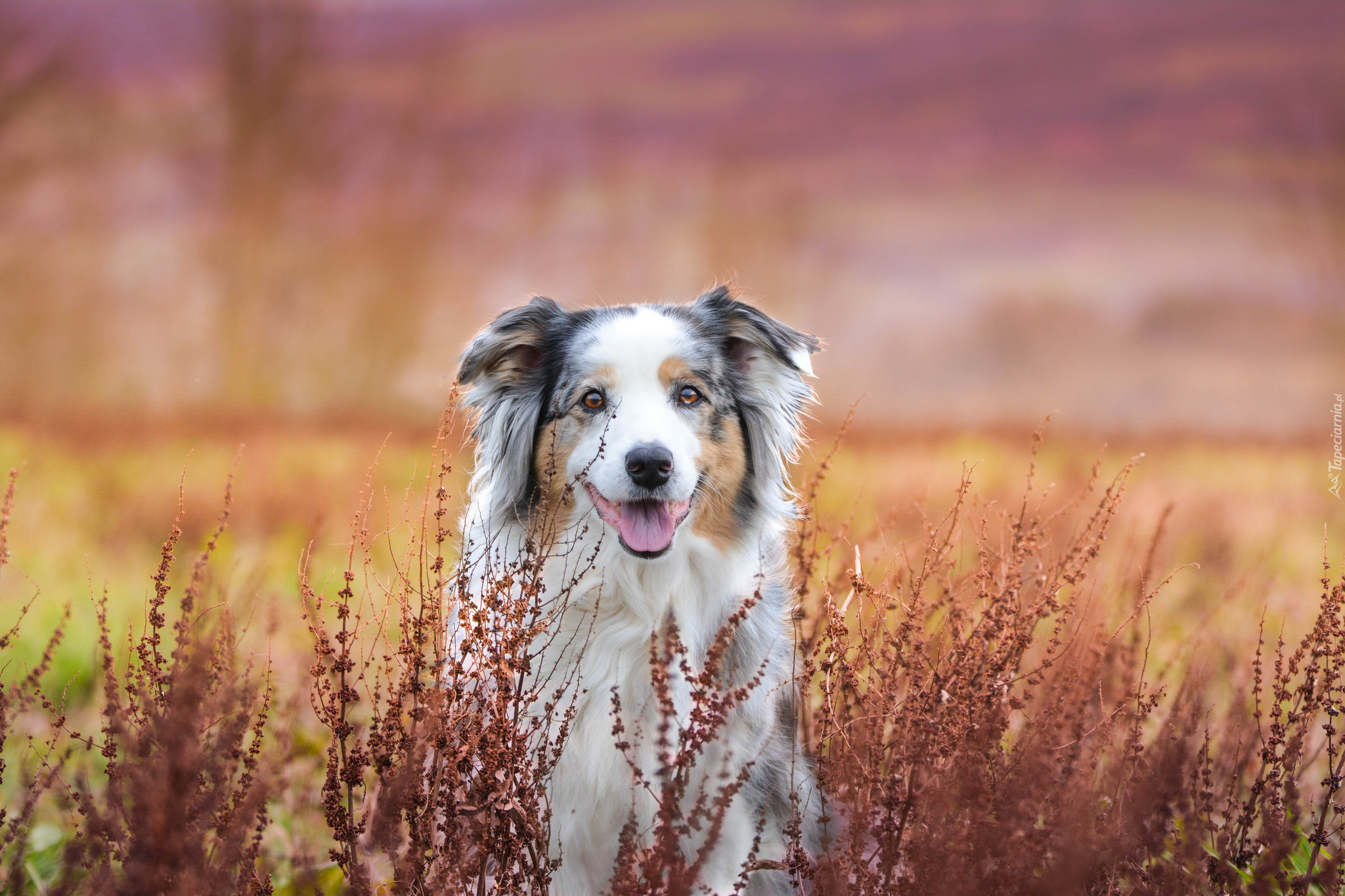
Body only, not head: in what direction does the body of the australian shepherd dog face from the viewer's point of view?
toward the camera
